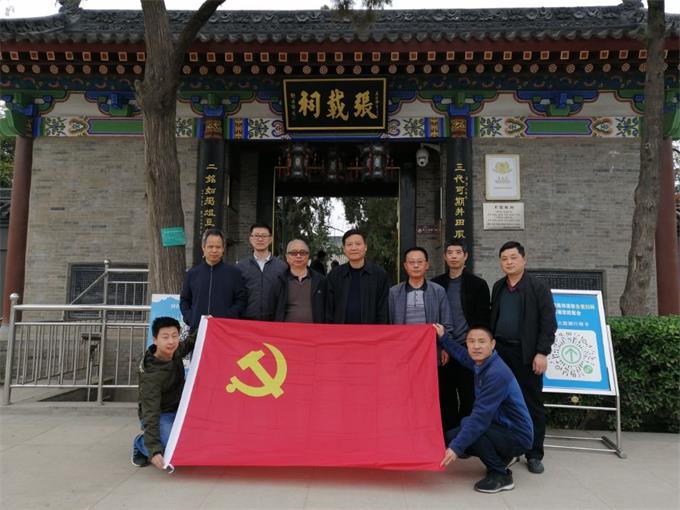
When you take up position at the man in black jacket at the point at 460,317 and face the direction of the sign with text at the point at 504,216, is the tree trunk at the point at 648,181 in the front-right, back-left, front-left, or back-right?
front-right

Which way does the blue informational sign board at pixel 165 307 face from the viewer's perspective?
toward the camera

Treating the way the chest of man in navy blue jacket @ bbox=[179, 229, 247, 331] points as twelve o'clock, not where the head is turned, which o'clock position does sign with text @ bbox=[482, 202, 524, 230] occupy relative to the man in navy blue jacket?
The sign with text is roughly at 8 o'clock from the man in navy blue jacket.

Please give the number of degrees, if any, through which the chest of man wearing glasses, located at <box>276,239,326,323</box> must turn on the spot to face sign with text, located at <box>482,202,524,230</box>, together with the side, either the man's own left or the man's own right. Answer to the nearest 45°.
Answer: approximately 135° to the man's own left

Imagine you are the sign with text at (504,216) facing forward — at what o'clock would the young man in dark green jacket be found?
The young man in dark green jacket is roughly at 1 o'clock from the sign with text.

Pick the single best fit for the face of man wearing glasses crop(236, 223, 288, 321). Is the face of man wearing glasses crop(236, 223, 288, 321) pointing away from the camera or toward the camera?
toward the camera

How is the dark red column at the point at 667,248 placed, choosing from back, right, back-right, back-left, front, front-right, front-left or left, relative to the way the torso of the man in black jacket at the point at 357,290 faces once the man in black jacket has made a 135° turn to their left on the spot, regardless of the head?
front

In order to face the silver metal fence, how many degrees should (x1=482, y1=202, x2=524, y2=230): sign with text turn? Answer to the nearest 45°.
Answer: approximately 45° to its right

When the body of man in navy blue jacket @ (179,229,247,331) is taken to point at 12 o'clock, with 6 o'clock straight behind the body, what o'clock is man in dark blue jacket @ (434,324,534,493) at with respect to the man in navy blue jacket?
The man in dark blue jacket is roughly at 10 o'clock from the man in navy blue jacket.

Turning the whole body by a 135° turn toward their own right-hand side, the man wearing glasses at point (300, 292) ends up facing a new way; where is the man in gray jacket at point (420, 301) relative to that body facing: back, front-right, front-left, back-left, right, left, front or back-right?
back-right

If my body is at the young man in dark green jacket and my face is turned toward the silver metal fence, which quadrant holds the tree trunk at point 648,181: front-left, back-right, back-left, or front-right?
back-right

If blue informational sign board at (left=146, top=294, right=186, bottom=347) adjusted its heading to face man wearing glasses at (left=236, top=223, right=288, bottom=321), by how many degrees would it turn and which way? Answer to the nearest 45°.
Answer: approximately 45° to its left

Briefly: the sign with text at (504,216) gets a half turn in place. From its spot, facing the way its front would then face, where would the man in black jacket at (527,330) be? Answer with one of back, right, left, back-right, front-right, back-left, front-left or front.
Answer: back

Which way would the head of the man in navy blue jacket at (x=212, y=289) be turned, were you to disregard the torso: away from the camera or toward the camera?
toward the camera

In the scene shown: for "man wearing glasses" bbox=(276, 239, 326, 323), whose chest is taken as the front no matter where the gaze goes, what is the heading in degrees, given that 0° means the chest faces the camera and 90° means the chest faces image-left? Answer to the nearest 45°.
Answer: approximately 0°

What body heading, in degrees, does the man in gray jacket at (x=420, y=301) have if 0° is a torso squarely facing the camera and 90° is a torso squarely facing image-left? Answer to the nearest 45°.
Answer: approximately 0°

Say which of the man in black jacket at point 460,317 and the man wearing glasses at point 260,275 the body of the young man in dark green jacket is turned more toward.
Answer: the man in black jacket

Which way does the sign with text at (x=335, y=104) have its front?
toward the camera

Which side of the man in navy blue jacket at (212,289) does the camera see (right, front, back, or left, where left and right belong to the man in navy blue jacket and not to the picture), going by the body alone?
front
